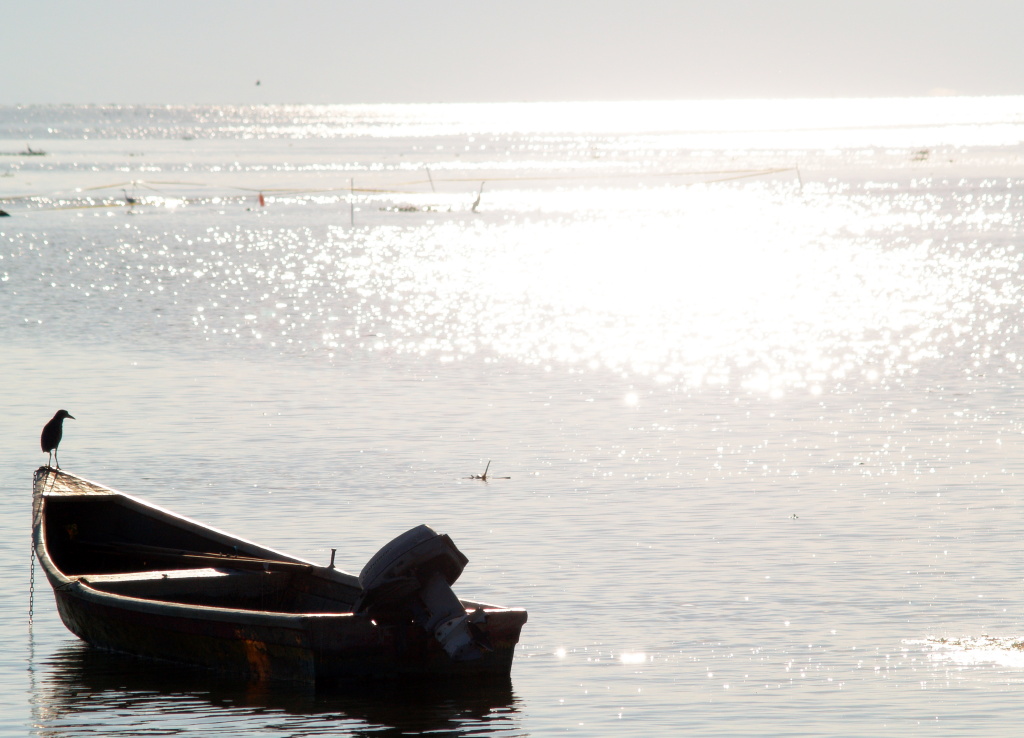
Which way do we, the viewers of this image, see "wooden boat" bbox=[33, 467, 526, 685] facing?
facing away from the viewer and to the left of the viewer
